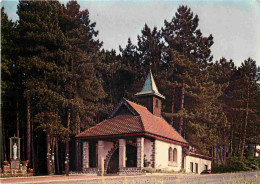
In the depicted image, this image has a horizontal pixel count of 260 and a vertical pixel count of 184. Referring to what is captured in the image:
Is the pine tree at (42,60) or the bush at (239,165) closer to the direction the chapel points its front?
the pine tree

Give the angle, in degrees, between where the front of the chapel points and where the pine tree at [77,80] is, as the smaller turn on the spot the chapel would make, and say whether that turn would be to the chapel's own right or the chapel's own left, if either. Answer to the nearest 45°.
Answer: approximately 90° to the chapel's own right

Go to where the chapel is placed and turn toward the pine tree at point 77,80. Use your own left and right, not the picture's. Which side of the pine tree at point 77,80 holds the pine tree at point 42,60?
left

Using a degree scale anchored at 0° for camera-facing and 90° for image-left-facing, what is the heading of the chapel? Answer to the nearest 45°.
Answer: approximately 45°

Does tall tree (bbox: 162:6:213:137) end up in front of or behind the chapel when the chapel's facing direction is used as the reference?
behind

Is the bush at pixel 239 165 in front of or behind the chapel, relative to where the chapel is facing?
behind

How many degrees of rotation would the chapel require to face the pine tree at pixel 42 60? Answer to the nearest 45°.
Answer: approximately 45° to its right

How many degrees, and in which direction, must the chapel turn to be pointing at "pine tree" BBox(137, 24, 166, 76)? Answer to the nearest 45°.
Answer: approximately 135° to its right
